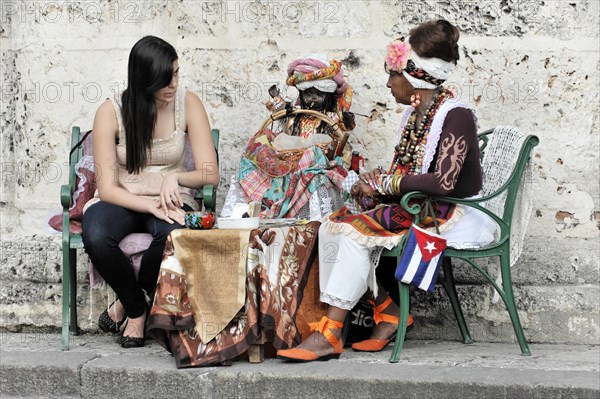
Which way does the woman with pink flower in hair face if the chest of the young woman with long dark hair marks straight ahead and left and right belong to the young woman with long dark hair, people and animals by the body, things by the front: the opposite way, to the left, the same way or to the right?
to the right

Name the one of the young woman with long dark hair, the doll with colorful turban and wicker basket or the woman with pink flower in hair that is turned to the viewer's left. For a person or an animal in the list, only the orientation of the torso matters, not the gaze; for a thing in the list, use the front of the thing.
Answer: the woman with pink flower in hair

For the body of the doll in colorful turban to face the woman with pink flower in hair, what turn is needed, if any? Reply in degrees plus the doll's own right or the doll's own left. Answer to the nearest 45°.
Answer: approximately 45° to the doll's own left

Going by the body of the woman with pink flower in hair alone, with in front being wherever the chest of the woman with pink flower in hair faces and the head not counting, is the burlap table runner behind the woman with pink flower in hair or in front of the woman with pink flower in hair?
in front

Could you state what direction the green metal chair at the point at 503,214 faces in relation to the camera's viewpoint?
facing the viewer and to the left of the viewer

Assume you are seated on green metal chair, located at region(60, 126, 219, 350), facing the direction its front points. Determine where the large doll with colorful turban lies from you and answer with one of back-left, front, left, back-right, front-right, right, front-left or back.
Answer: left

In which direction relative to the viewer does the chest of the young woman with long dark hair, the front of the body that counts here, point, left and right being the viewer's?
facing the viewer

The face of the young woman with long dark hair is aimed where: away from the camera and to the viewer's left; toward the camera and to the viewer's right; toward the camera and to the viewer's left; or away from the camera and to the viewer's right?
toward the camera and to the viewer's right

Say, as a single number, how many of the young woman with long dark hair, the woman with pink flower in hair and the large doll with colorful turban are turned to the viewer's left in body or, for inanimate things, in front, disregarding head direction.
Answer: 1

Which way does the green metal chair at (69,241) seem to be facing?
toward the camera

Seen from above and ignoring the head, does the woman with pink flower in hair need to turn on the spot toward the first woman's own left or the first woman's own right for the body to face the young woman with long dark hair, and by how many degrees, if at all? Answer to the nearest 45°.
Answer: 0° — they already face them

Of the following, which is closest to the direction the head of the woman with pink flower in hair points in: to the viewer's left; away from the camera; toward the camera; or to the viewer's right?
to the viewer's left

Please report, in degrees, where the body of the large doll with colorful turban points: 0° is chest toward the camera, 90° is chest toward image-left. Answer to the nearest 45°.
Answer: approximately 0°

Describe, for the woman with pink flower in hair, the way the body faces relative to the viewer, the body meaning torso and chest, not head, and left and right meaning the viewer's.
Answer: facing to the left of the viewer
